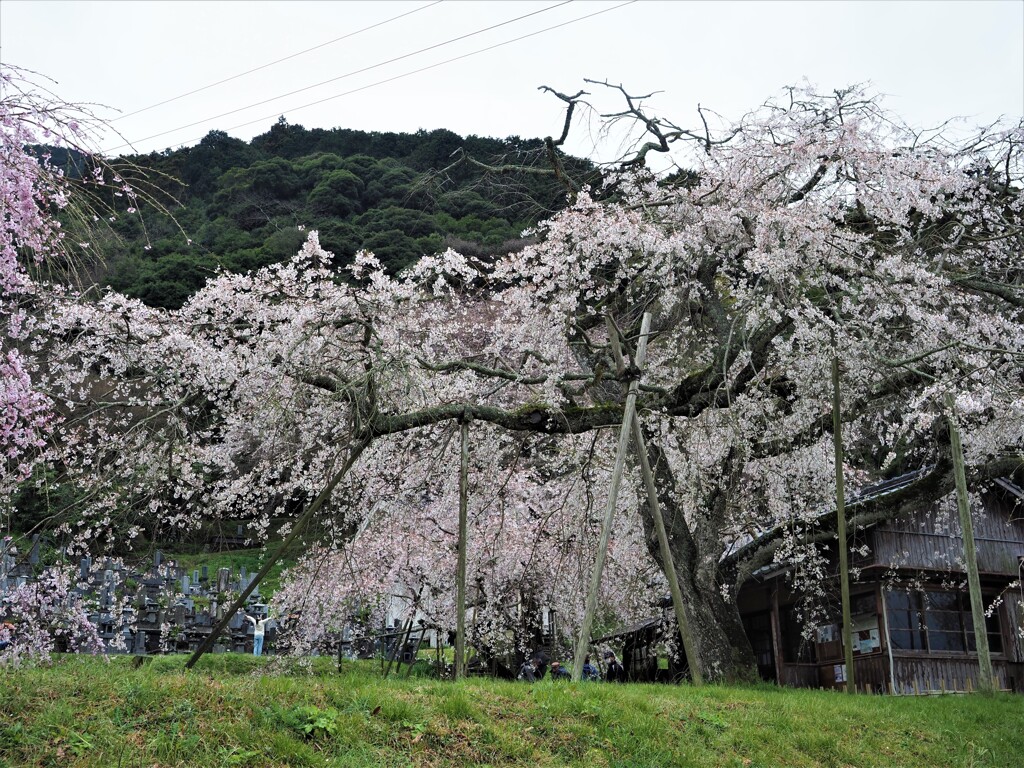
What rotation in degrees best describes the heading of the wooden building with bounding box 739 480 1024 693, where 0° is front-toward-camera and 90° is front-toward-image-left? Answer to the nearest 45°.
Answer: approximately 45°

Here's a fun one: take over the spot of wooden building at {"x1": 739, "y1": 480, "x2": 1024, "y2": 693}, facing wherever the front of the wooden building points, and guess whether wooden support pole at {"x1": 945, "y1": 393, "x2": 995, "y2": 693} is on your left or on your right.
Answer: on your left
